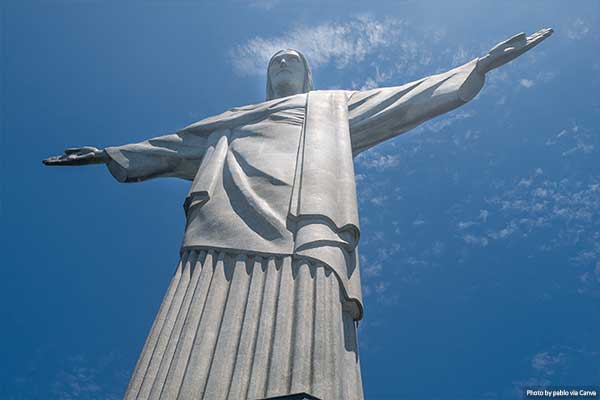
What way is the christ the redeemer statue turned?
toward the camera
